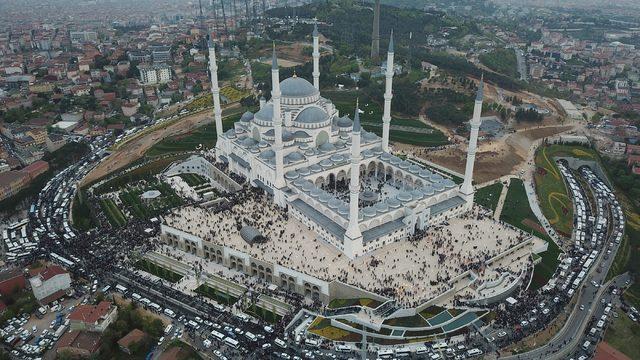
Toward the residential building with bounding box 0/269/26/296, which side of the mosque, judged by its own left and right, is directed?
right

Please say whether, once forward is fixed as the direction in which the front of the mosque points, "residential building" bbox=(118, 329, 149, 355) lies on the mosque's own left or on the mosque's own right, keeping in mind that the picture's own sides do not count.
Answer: on the mosque's own right

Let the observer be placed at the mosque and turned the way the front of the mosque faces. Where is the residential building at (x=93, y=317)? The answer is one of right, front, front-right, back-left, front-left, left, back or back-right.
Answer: right

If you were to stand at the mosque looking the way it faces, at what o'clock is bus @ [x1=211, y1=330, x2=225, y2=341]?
The bus is roughly at 2 o'clock from the mosque.

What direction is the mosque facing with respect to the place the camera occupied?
facing the viewer and to the right of the viewer

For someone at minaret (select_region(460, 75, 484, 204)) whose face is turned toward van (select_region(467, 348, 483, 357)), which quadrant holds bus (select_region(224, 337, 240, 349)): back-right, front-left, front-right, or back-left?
front-right

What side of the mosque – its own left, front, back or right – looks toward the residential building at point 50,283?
right

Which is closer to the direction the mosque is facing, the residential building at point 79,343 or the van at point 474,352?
the van

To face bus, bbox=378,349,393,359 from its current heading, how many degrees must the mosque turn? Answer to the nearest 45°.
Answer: approximately 45° to its right

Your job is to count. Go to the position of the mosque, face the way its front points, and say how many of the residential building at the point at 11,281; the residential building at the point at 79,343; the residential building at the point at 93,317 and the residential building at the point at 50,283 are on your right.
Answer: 4

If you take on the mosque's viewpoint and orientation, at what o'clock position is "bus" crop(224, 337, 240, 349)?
The bus is roughly at 2 o'clock from the mosque.

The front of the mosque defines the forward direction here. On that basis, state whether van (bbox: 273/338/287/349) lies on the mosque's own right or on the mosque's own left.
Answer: on the mosque's own right

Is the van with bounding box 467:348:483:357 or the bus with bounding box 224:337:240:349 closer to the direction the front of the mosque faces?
the van

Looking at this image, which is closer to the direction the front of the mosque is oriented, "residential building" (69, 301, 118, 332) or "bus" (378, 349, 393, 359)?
the bus
